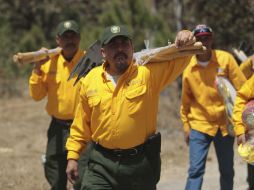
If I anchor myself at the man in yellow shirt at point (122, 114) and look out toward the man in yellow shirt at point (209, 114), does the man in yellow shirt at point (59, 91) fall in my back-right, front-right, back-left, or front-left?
front-left

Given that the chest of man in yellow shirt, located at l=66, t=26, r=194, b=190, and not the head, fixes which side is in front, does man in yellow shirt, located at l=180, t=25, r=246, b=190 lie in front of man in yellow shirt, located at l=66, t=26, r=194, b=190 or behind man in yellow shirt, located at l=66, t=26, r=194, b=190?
behind

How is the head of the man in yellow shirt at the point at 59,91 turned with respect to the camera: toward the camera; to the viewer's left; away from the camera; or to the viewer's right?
toward the camera

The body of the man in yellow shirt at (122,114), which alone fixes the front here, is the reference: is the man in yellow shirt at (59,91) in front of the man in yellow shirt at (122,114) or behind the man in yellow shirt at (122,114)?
behind

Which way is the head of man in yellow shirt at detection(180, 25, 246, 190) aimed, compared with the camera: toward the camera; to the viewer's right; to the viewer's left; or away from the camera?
toward the camera

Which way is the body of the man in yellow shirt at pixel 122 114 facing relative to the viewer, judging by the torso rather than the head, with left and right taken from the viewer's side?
facing the viewer

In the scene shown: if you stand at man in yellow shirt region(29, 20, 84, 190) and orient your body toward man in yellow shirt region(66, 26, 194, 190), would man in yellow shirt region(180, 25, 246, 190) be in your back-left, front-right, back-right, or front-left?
front-left

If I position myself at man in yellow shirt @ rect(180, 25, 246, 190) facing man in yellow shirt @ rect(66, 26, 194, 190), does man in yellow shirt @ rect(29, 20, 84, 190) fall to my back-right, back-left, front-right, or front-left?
front-right
